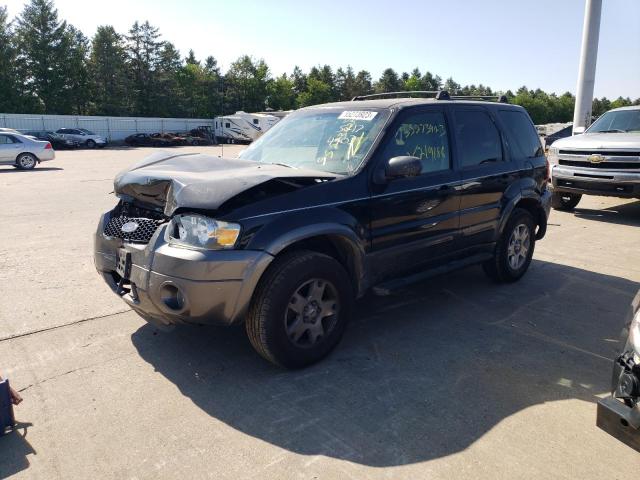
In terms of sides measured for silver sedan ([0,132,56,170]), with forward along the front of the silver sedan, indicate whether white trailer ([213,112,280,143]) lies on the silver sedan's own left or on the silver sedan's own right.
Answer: on the silver sedan's own right

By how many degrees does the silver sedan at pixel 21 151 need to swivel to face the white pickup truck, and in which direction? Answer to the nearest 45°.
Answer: approximately 135° to its left

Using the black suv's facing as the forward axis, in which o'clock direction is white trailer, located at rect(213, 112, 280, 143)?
The white trailer is roughly at 4 o'clock from the black suv.

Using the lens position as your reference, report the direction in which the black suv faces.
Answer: facing the viewer and to the left of the viewer

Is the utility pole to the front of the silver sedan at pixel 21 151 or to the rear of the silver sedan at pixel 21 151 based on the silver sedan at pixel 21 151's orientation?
to the rear

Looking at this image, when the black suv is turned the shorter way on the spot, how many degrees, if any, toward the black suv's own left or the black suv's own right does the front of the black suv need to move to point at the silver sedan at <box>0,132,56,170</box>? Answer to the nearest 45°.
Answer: approximately 90° to the black suv's own right

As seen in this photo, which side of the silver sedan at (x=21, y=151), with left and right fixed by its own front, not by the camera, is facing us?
left

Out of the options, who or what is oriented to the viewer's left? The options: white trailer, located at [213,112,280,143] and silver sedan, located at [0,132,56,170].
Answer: the silver sedan
